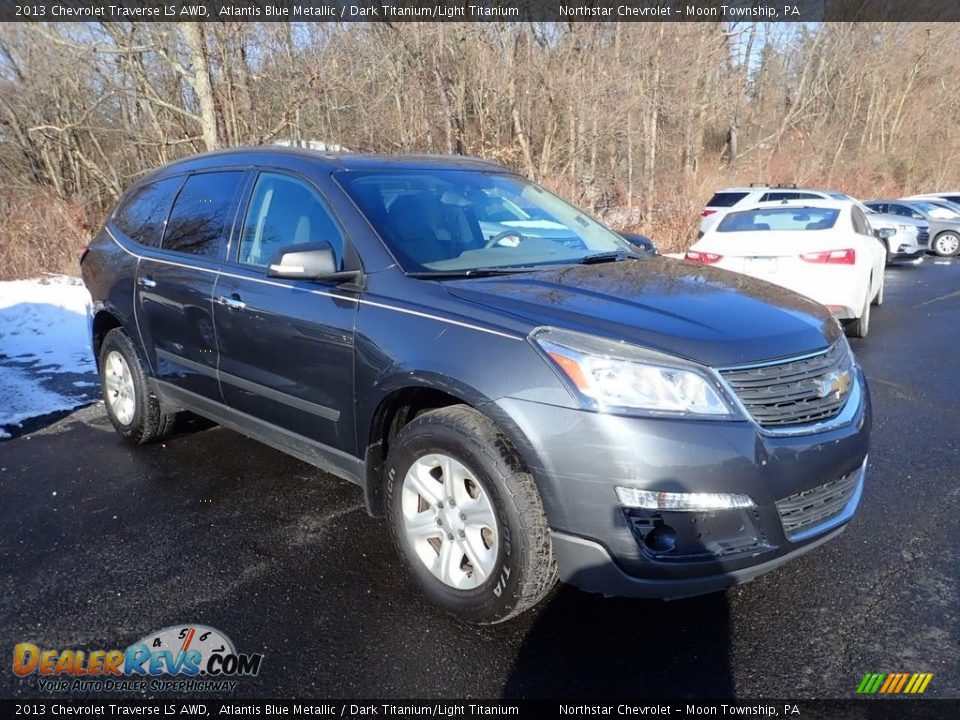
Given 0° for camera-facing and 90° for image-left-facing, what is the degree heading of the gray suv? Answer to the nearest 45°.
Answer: approximately 315°

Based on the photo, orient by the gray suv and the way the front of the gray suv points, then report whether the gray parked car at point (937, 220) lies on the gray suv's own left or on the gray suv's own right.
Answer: on the gray suv's own left

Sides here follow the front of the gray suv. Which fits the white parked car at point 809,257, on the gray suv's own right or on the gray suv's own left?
on the gray suv's own left

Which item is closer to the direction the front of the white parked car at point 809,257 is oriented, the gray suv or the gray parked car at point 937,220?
the gray parked car

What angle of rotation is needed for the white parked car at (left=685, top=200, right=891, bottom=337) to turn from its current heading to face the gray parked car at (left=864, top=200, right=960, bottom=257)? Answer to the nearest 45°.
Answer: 0° — it already faces it

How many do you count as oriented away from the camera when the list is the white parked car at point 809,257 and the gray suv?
1

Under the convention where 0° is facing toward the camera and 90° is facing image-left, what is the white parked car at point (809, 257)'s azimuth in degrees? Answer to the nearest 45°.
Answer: approximately 180°

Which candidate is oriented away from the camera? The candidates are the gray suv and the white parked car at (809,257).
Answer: the white parked car

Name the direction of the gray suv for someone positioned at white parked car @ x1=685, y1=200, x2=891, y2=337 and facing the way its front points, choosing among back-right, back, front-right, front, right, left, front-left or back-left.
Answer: back
